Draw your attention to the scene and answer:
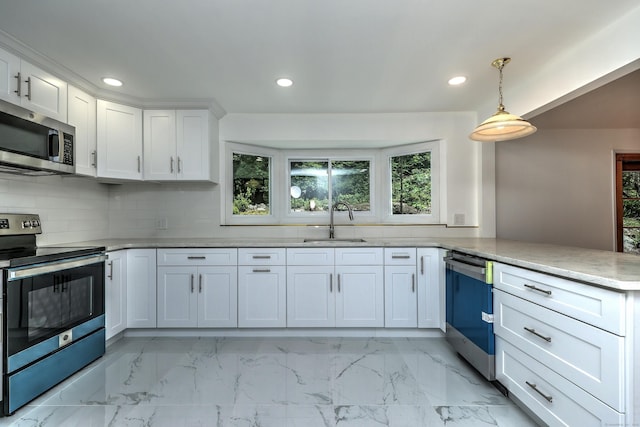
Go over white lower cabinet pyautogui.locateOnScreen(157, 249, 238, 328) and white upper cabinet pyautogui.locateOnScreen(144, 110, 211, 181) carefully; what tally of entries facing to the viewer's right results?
0

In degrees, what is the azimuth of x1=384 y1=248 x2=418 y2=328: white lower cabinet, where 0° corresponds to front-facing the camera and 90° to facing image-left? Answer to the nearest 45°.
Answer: approximately 0°

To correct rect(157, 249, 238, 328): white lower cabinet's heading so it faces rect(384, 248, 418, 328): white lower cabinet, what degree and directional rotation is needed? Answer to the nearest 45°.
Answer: approximately 90° to its left

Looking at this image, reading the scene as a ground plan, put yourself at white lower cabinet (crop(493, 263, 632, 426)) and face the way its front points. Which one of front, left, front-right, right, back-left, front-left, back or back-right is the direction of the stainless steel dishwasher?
right

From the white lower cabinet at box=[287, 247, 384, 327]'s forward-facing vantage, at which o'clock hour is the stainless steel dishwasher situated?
The stainless steel dishwasher is roughly at 10 o'clock from the white lower cabinet.

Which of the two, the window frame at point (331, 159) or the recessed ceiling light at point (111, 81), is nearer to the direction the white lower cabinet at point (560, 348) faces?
the recessed ceiling light

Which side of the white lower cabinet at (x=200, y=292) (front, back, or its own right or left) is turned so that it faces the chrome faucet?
left

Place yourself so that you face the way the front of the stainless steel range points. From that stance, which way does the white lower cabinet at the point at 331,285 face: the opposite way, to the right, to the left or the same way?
to the right

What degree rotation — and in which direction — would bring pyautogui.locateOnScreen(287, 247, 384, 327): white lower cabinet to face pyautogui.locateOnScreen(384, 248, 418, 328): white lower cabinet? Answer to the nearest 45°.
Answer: approximately 90° to its left

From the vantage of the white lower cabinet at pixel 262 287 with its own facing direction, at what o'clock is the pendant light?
The pendant light is roughly at 10 o'clock from the white lower cabinet.

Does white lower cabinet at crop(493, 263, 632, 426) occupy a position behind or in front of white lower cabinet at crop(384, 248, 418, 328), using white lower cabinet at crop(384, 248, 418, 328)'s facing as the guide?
in front
